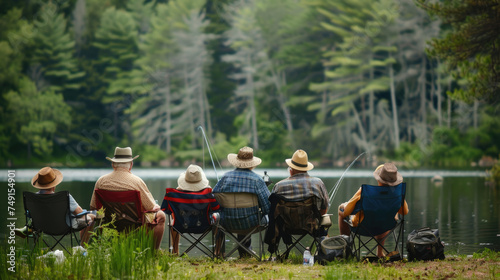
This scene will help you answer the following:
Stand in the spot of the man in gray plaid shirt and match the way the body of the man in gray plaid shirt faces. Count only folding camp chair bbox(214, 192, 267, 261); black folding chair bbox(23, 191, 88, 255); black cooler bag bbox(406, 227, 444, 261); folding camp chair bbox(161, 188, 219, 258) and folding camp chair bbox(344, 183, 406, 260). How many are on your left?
3

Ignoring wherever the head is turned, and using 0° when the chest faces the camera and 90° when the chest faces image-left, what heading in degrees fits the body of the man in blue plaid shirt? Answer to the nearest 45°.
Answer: approximately 180°

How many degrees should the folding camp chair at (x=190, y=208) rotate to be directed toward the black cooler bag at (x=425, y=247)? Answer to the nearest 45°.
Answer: approximately 90° to its right

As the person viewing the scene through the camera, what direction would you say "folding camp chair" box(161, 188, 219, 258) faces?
facing away from the viewer

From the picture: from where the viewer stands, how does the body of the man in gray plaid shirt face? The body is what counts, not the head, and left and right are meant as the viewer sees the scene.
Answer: facing away from the viewer

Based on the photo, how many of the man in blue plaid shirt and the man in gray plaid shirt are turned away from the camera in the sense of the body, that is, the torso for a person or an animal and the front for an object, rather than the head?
2

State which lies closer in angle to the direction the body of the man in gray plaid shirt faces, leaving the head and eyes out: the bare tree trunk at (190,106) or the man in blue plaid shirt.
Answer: the bare tree trunk

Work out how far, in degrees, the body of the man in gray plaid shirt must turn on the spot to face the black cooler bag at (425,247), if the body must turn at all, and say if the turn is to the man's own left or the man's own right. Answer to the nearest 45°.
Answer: approximately 90° to the man's own right
